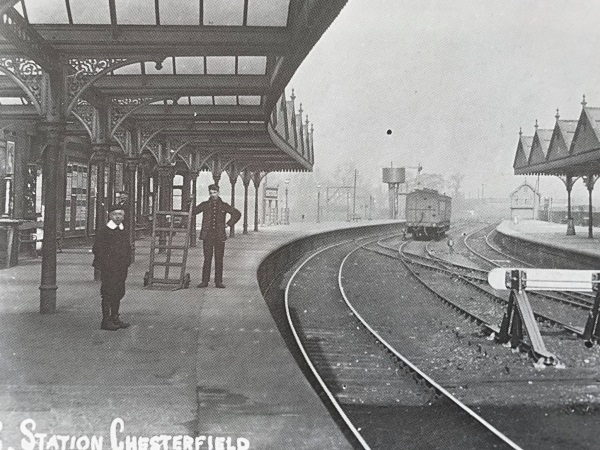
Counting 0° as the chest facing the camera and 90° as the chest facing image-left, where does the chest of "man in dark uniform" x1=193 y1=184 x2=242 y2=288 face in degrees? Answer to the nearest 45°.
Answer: approximately 0°

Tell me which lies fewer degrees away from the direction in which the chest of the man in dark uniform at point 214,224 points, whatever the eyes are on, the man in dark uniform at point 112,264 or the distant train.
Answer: the man in dark uniform

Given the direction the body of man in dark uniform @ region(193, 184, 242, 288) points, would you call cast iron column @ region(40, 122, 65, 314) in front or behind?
in front

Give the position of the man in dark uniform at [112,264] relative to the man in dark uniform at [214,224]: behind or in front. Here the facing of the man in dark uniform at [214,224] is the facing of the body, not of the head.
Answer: in front

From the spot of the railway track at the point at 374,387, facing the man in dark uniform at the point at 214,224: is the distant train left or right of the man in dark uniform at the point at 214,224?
right

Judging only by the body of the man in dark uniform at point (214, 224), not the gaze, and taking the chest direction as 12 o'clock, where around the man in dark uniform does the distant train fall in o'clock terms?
The distant train is roughly at 7 o'clock from the man in dark uniform.

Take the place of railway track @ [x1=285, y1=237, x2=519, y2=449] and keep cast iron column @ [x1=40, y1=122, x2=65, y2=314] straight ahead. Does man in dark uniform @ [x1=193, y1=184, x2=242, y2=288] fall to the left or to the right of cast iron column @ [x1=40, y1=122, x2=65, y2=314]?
right

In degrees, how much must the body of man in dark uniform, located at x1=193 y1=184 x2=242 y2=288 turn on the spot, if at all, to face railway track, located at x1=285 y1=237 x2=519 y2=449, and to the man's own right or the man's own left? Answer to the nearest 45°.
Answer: approximately 45° to the man's own left
